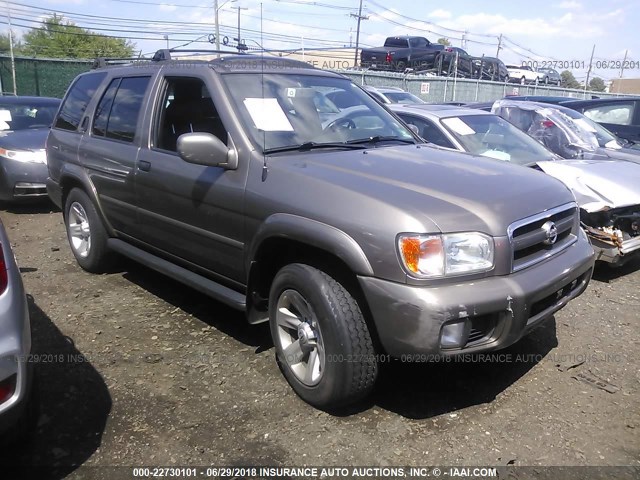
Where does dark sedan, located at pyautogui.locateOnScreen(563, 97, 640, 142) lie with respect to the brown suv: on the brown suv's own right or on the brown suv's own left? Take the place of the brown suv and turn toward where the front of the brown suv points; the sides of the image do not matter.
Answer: on the brown suv's own left

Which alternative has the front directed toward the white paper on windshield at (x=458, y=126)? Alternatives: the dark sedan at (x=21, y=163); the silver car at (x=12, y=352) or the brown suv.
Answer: the dark sedan

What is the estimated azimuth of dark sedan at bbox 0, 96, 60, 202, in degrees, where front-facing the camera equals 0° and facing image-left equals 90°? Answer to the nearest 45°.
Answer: approximately 315°

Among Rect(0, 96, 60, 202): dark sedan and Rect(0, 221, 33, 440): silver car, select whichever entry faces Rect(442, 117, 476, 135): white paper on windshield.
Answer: the dark sedan

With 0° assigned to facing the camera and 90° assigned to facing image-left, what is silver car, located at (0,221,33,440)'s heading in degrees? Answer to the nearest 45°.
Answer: approximately 135°

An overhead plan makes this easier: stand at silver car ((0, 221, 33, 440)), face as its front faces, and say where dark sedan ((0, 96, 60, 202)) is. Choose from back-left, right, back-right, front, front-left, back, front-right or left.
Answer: front-right

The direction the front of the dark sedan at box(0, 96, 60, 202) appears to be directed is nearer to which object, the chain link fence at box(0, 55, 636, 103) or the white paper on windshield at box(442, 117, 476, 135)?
the white paper on windshield

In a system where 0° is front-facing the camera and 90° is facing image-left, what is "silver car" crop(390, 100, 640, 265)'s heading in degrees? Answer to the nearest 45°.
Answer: approximately 315°

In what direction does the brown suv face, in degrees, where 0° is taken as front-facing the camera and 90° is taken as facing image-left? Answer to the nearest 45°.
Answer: approximately 315°

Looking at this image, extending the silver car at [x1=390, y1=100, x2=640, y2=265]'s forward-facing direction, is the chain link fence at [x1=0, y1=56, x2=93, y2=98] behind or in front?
behind

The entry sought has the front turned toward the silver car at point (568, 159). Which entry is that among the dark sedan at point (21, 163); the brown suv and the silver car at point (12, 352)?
the dark sedan

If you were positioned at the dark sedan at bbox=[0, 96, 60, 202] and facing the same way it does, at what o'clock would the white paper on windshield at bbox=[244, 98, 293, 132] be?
The white paper on windshield is roughly at 1 o'clock from the dark sedan.

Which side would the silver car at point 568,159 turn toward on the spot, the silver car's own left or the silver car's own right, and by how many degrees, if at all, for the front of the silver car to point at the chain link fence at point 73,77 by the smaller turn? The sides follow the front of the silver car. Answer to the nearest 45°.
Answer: approximately 180°
